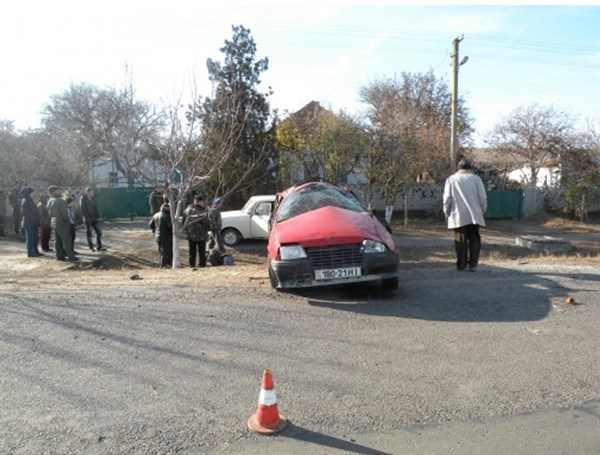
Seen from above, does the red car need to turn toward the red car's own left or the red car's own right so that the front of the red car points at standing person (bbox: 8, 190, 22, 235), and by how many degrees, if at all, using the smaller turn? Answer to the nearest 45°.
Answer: approximately 135° to the red car's own right

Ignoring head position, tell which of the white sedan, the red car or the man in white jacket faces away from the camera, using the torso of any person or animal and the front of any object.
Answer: the man in white jacket

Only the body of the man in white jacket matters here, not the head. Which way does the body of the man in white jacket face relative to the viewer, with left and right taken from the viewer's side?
facing away from the viewer

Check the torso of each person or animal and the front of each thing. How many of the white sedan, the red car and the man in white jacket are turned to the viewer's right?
0

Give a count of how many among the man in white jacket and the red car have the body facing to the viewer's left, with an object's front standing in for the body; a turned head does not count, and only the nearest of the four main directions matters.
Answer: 0

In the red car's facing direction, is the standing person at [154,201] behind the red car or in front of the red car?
behind

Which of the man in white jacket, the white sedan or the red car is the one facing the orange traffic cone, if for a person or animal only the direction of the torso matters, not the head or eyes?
the red car

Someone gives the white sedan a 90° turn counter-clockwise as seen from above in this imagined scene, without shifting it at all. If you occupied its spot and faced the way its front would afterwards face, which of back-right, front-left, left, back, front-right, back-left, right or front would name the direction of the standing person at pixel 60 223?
front-right

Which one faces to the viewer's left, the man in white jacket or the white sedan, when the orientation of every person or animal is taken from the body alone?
the white sedan

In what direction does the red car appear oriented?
toward the camera

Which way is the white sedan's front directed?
to the viewer's left

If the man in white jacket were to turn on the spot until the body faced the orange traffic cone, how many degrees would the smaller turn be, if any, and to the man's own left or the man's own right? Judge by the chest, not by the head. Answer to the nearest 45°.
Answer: approximately 180°

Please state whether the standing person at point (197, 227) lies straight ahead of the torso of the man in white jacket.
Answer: no

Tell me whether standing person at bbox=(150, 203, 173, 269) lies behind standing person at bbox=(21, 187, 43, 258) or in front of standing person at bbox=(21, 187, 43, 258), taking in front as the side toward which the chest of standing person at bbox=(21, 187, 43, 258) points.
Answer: in front

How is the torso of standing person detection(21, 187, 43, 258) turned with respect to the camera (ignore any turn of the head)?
to the viewer's right
